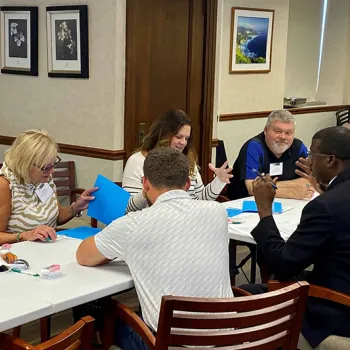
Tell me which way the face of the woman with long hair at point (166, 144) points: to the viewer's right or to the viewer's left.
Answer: to the viewer's right

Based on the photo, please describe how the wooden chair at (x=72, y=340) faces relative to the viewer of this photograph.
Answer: facing away from the viewer and to the left of the viewer

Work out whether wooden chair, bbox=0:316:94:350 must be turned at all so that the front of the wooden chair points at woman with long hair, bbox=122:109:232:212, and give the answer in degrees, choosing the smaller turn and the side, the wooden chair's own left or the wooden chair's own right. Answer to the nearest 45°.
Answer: approximately 45° to the wooden chair's own right

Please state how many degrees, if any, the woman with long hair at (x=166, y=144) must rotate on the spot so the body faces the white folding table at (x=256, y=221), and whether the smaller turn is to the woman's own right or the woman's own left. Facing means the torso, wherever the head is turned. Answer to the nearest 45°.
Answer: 0° — they already face it

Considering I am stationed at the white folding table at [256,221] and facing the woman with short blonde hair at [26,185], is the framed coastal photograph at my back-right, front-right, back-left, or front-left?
back-right

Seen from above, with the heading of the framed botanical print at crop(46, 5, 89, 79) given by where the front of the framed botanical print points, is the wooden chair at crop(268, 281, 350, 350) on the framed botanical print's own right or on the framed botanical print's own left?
on the framed botanical print's own left

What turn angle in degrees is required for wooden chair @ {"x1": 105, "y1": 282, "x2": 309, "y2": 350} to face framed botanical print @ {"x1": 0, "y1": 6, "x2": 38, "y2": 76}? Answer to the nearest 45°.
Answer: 0° — it already faces it

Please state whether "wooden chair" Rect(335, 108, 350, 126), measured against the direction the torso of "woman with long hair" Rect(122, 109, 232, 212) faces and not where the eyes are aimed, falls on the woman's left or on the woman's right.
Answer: on the woman's left

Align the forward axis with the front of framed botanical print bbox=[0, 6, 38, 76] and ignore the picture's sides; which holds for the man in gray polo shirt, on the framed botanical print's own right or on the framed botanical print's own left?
on the framed botanical print's own left

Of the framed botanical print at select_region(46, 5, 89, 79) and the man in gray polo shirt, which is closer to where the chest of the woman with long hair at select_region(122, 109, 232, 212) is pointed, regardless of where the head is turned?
the man in gray polo shirt
